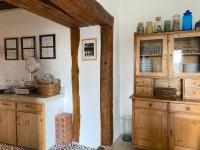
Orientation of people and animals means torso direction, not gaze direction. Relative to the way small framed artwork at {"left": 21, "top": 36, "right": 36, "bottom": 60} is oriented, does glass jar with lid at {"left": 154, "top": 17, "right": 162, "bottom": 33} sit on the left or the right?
on its left

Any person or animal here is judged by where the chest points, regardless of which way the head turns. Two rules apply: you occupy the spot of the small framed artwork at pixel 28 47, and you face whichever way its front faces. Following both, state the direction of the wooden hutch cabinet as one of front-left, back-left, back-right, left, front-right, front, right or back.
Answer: left

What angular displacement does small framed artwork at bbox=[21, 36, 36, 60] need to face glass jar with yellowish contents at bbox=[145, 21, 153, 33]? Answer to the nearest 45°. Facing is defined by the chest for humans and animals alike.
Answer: approximately 90° to its left

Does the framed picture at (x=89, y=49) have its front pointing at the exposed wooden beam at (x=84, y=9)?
yes
